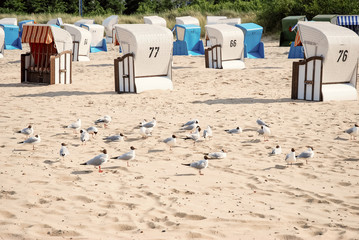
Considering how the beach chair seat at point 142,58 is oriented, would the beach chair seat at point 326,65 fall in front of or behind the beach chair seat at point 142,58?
behind

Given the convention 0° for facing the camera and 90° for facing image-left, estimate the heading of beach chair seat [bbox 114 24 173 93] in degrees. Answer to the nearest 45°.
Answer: approximately 135°

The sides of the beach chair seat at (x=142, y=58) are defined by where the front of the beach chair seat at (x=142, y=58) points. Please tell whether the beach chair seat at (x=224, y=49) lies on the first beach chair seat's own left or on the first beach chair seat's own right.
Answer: on the first beach chair seat's own right

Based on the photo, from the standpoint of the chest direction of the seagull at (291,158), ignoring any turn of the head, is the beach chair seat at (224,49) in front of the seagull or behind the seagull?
behind

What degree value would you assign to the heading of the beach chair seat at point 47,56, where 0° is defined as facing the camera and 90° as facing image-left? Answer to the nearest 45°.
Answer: approximately 45°

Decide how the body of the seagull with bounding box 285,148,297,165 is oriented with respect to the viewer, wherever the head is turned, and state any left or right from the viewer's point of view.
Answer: facing the viewer and to the right of the viewer

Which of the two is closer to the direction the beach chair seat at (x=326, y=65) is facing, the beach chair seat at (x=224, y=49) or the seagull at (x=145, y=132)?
the beach chair seat
